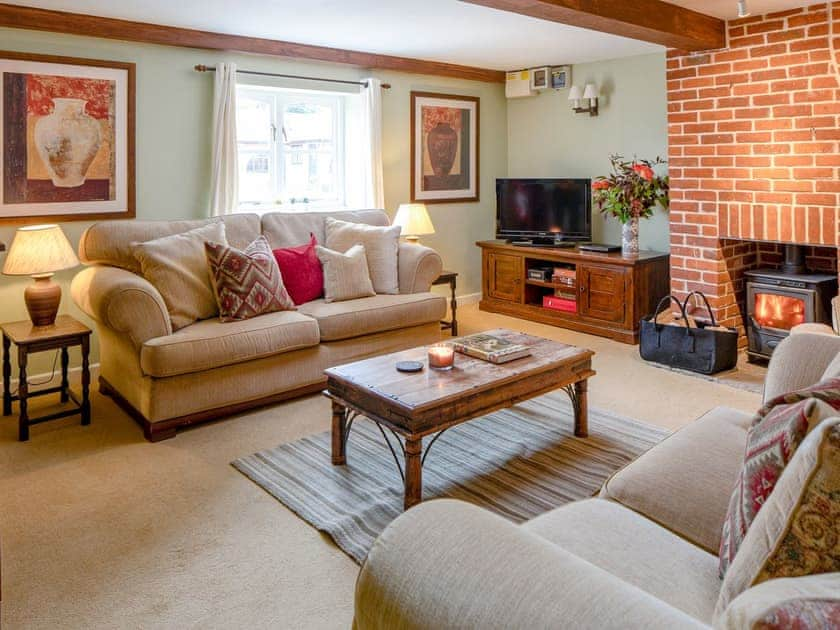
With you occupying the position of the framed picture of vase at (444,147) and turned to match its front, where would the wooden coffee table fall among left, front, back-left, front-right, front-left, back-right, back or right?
front-right

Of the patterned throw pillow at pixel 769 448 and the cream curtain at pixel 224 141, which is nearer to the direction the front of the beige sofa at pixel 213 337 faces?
the patterned throw pillow

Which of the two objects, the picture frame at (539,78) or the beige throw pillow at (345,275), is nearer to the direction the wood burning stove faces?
the beige throw pillow

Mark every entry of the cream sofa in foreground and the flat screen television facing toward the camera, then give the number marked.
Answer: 1

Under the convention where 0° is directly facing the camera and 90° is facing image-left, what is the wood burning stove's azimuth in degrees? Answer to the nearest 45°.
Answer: approximately 45°

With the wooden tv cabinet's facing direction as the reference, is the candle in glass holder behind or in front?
in front

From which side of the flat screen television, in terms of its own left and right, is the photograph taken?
front

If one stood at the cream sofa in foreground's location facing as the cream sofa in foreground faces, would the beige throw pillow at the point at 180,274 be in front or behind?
in front

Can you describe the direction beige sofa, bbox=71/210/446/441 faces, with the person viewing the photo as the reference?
facing the viewer and to the right of the viewer

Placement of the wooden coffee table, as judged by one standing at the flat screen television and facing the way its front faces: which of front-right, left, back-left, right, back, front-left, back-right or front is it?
front

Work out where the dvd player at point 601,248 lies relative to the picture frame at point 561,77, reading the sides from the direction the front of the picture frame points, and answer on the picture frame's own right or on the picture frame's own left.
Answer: on the picture frame's own left
